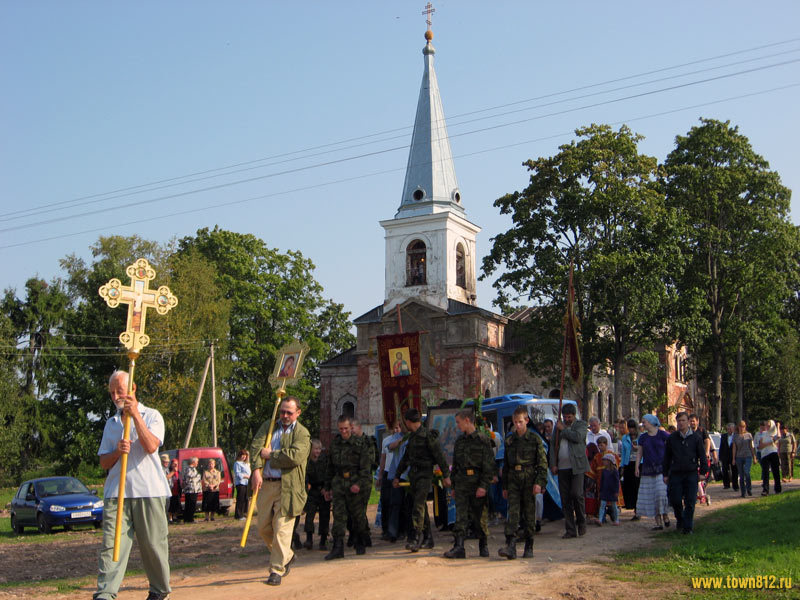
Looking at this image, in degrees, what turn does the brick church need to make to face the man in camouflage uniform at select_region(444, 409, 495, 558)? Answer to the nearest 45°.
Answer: approximately 45° to its left

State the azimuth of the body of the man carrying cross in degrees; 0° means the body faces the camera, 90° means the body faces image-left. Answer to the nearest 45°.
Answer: approximately 45°

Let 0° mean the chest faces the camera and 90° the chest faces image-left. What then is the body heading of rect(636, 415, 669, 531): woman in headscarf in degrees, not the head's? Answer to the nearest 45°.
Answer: approximately 45°

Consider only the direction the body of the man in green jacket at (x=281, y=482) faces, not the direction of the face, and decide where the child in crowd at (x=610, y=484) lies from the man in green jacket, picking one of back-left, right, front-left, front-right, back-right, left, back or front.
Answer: back
